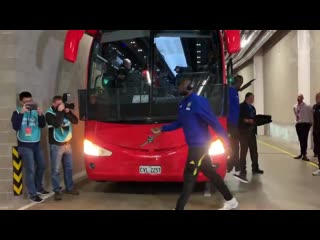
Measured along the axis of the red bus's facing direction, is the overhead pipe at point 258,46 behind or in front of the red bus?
behind

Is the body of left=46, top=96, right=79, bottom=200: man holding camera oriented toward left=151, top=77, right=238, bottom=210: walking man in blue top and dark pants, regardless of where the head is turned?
yes

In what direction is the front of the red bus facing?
toward the camera

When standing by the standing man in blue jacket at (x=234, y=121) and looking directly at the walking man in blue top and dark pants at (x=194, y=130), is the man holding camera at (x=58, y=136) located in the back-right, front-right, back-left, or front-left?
front-right

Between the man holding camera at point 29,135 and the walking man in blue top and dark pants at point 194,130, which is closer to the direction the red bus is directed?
the walking man in blue top and dark pants

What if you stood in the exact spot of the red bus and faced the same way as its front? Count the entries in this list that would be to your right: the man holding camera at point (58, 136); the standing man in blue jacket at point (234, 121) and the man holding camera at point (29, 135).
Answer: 2

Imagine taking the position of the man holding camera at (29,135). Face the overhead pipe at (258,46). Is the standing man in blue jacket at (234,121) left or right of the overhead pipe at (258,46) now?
right

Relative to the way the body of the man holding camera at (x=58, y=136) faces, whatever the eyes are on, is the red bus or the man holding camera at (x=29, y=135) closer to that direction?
the red bus

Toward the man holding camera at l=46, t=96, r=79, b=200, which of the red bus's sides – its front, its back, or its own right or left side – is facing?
right

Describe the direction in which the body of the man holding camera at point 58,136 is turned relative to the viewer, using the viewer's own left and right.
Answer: facing the viewer and to the right of the viewer

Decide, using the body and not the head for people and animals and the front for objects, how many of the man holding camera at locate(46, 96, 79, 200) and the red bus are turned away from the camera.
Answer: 0

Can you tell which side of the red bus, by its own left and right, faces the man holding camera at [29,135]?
right

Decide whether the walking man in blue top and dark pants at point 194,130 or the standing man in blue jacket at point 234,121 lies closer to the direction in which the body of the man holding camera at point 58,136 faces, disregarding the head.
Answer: the walking man in blue top and dark pants
